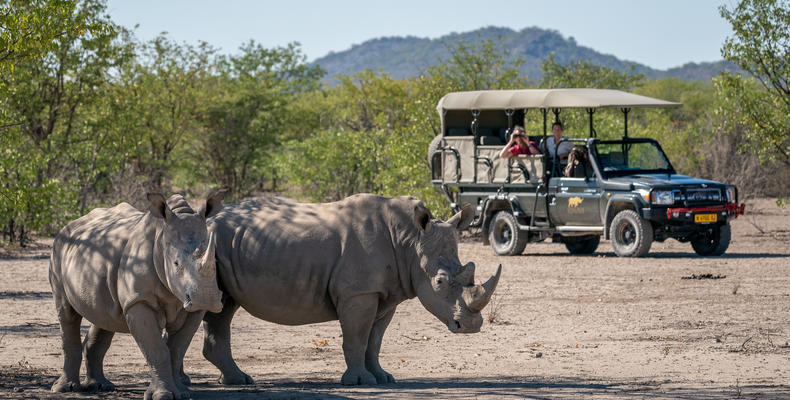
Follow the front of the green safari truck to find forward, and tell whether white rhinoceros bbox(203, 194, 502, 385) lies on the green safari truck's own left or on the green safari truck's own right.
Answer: on the green safari truck's own right

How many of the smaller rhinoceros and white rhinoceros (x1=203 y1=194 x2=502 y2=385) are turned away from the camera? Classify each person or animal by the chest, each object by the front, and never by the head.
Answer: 0

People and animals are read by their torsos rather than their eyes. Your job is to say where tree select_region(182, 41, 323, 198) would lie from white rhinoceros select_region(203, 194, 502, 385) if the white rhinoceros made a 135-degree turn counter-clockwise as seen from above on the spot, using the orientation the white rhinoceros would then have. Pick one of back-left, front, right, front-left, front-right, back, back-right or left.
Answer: front-right

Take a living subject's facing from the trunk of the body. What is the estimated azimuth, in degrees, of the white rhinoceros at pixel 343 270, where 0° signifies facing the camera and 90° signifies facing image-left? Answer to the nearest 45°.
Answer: approximately 270°

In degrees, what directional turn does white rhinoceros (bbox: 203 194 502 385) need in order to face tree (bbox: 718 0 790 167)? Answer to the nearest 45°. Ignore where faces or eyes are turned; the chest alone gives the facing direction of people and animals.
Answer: approximately 45° to its left

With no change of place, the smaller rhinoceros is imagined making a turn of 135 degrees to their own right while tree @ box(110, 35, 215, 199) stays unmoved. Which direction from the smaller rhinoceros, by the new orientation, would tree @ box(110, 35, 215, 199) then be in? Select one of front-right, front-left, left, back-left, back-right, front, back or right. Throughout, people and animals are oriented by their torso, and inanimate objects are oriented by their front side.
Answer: right

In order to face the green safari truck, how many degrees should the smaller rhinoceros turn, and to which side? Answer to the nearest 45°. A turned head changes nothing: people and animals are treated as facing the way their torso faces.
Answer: approximately 90° to its left

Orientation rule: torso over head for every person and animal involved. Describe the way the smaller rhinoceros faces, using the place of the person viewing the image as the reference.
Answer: facing the viewer and to the right of the viewer

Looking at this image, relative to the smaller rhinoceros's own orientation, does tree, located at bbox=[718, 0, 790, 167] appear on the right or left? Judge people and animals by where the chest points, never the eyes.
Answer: on its left

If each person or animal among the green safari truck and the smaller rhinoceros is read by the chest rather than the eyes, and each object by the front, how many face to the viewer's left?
0

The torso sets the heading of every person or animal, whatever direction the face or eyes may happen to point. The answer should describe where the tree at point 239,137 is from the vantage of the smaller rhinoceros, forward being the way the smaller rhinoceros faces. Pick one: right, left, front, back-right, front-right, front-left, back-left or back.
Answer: back-left
